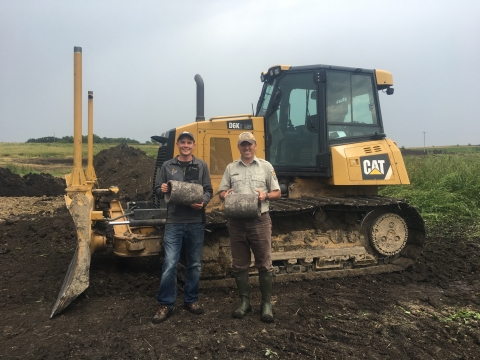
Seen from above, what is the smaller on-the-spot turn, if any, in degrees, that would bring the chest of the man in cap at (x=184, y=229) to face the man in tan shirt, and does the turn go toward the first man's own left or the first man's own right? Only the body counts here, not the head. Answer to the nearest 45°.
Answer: approximately 90° to the first man's own left

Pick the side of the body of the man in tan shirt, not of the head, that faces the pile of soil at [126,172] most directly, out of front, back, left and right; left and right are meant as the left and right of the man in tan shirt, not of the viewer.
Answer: back

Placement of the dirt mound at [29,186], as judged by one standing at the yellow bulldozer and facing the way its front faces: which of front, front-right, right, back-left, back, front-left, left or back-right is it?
front-right

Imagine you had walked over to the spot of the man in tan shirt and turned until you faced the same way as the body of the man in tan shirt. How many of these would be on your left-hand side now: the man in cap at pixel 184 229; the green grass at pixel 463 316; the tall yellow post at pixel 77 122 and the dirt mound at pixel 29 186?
1

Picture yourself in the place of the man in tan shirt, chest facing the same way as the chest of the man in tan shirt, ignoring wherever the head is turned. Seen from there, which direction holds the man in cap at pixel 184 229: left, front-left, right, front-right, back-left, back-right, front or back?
right

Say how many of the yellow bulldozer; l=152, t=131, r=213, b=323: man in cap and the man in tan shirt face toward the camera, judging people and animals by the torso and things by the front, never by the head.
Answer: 2

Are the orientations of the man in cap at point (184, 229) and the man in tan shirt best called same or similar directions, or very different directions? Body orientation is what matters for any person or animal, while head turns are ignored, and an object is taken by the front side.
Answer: same or similar directions

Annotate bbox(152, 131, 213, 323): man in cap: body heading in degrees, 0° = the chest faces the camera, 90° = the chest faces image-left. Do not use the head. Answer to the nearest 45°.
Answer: approximately 0°

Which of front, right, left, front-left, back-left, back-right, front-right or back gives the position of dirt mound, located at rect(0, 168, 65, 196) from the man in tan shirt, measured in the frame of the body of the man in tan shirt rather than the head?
back-right

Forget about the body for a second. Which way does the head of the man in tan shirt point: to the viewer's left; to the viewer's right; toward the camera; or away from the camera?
toward the camera

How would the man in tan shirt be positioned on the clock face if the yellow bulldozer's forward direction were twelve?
The man in tan shirt is roughly at 10 o'clock from the yellow bulldozer.

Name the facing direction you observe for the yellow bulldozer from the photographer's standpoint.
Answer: facing to the left of the viewer

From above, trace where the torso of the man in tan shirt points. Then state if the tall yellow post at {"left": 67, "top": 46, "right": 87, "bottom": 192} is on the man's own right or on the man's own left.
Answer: on the man's own right

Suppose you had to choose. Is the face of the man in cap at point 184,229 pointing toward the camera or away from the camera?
toward the camera

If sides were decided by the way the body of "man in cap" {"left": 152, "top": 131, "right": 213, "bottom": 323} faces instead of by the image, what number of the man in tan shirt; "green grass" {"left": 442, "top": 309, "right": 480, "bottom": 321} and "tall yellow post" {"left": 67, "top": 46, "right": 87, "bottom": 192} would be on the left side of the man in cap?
2

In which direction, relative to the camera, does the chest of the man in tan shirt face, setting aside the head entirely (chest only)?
toward the camera
